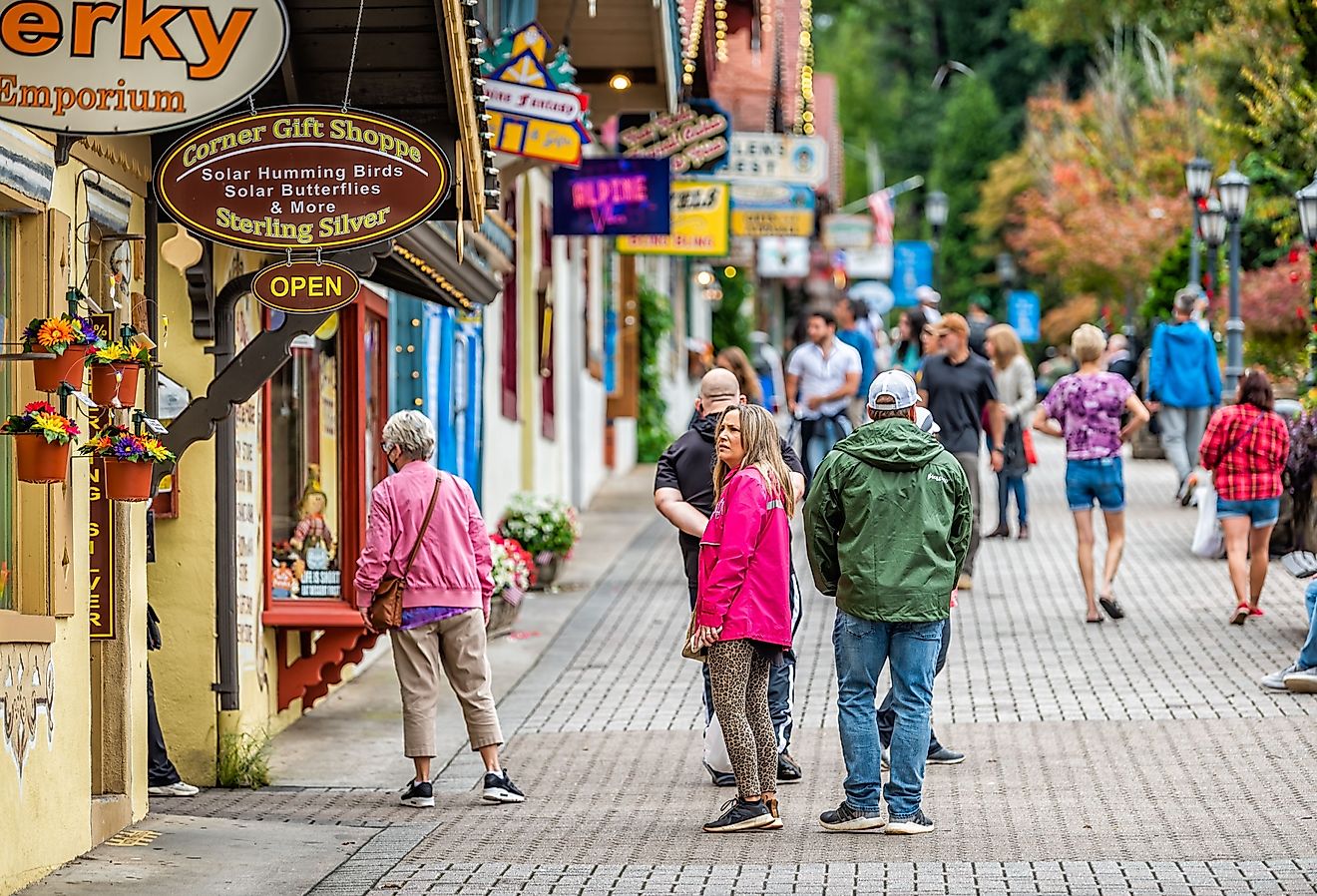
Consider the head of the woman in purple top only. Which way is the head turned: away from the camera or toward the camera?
away from the camera

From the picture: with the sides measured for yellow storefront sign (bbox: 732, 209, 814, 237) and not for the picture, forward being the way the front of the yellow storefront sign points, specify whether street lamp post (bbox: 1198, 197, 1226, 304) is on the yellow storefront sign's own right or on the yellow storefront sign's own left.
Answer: on the yellow storefront sign's own left

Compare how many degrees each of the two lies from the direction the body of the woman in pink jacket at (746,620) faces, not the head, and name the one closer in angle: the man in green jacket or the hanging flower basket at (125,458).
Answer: the hanging flower basket

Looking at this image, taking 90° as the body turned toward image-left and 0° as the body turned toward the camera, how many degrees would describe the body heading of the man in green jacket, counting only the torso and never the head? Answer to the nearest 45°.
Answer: approximately 180°

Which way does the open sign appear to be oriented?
toward the camera

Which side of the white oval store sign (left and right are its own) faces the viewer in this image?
front

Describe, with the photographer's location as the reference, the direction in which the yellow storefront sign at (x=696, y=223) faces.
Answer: facing the viewer

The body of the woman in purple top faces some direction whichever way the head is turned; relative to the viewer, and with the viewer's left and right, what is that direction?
facing away from the viewer

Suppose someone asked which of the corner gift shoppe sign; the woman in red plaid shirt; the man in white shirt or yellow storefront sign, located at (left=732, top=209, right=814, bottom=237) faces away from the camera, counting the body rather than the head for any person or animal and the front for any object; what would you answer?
the woman in red plaid shirt

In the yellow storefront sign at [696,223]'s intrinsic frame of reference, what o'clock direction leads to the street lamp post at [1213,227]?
The street lamp post is roughly at 8 o'clock from the yellow storefront sign.

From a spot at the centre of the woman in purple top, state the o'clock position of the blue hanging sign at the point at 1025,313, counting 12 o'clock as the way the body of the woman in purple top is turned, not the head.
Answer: The blue hanging sign is roughly at 12 o'clock from the woman in purple top.

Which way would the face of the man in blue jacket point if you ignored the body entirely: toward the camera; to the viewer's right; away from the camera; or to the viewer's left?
away from the camera

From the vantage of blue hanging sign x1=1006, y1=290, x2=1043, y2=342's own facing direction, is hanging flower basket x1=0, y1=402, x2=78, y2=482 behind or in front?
in front

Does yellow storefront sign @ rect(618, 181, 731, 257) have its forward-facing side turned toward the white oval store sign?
yes

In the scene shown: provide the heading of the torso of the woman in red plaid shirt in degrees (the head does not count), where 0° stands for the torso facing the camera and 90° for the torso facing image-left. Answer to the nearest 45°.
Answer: approximately 180°

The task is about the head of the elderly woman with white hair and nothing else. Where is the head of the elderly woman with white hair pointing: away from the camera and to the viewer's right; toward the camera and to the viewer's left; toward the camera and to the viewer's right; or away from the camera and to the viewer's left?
away from the camera and to the viewer's left

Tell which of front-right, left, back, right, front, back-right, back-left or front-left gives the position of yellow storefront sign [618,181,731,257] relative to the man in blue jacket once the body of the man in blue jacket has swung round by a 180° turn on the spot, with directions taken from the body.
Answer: right

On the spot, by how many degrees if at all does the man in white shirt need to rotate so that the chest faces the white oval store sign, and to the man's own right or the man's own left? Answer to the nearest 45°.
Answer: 0° — they already face it
